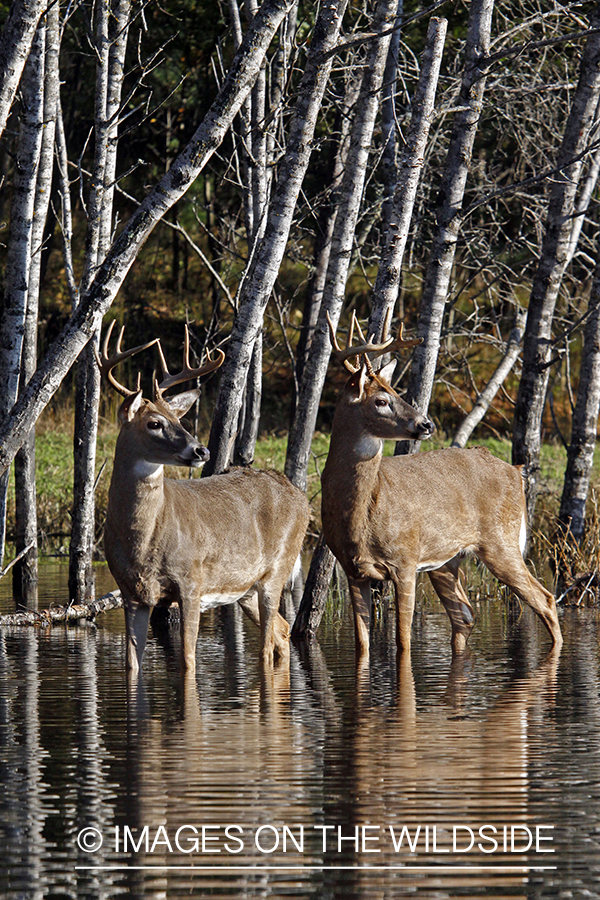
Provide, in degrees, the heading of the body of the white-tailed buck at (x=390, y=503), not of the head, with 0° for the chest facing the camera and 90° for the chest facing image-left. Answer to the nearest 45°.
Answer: approximately 45°

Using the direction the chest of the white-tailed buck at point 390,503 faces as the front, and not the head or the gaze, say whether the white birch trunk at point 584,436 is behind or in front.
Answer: behind

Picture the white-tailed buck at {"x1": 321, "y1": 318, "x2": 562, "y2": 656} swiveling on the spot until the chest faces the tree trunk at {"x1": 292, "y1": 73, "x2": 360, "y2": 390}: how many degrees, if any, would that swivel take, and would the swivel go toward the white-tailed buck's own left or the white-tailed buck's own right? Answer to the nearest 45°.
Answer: approximately 135° to the white-tailed buck's own right

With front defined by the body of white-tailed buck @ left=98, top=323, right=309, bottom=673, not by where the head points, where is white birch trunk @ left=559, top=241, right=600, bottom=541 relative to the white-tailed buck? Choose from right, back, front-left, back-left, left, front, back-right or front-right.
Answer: back

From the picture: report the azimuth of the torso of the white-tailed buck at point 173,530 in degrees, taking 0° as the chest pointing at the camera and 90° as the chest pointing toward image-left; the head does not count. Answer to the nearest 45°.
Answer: approximately 45°

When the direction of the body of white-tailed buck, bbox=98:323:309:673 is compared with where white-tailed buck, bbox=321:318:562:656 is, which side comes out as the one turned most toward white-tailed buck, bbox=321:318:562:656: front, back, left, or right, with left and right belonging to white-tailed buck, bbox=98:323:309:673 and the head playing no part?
back

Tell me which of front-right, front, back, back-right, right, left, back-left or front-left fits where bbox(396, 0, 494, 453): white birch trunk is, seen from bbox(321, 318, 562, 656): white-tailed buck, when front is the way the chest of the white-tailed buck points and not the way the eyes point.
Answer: back-right

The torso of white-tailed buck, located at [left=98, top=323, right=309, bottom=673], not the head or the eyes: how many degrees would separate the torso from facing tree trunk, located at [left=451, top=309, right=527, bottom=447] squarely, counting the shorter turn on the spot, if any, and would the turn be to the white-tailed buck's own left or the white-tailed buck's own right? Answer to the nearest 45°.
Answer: approximately 180°

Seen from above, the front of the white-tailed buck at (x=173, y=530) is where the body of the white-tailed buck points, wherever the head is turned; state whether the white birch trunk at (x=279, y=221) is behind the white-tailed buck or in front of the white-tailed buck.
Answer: behind

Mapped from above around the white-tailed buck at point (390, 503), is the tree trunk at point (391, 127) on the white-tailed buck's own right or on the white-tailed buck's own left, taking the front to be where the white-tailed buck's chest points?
on the white-tailed buck's own right
